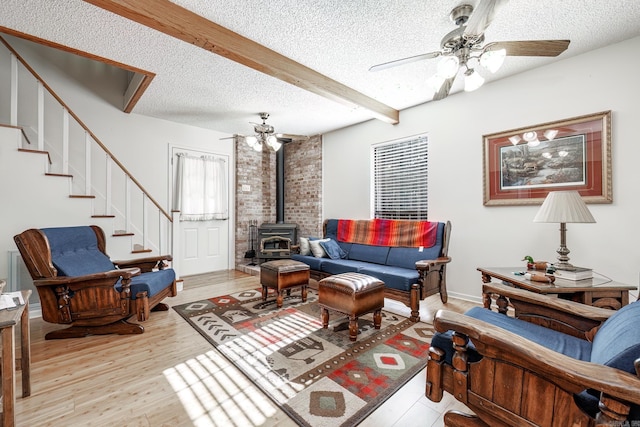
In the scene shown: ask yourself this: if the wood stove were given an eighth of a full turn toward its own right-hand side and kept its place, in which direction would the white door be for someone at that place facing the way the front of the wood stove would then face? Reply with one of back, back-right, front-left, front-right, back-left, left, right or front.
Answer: front-right

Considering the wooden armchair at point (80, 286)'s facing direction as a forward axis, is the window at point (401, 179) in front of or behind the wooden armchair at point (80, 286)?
in front

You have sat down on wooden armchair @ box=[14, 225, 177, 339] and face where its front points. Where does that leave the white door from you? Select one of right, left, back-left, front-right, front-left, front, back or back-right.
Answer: left

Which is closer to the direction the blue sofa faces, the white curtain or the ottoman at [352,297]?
the ottoman

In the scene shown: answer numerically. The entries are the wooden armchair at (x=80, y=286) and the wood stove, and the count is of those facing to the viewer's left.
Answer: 0

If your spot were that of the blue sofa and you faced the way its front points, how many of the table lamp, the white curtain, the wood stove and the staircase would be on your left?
1

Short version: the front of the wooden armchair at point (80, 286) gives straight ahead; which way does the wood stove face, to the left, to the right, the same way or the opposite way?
to the right

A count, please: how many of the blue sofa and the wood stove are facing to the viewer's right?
0

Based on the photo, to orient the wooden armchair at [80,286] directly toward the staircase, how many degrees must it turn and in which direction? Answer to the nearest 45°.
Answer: approximately 135° to its left

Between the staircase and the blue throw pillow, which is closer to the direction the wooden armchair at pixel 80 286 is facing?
the blue throw pillow

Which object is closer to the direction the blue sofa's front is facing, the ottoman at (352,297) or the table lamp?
the ottoman

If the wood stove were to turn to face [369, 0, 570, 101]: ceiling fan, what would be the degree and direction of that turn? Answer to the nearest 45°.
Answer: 0° — it already faces it

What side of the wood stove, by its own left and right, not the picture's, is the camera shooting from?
front

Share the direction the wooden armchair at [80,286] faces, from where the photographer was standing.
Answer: facing the viewer and to the right of the viewer

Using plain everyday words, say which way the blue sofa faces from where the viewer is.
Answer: facing the viewer and to the left of the viewer

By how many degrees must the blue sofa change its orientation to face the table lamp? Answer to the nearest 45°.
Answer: approximately 90° to its left

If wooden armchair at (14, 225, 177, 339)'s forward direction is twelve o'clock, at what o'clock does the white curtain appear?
The white curtain is roughly at 9 o'clock from the wooden armchair.
